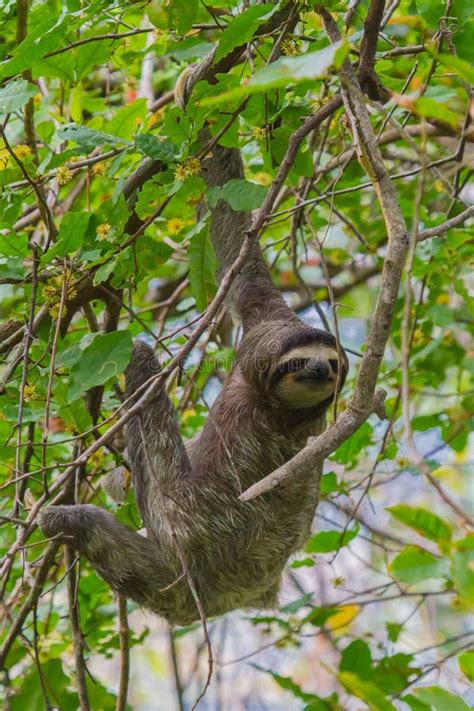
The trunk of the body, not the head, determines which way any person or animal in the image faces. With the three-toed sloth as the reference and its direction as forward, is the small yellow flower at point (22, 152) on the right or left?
on its right

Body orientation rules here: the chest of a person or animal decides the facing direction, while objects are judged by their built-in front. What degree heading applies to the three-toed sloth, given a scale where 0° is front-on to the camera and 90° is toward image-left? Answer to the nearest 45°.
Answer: approximately 315°

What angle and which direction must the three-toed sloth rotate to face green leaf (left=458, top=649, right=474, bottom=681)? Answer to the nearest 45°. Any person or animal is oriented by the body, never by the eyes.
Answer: approximately 45° to its right
